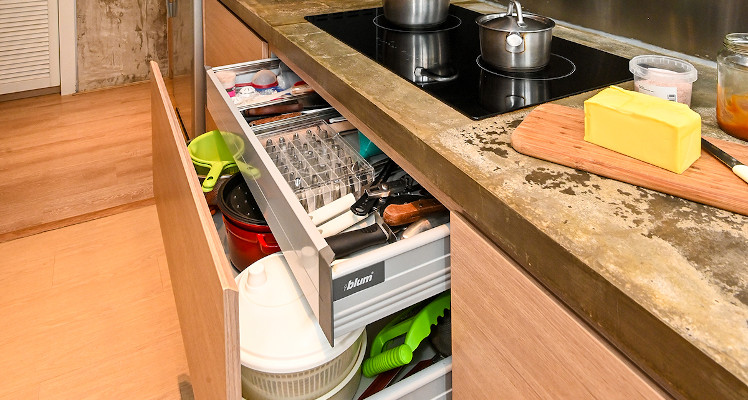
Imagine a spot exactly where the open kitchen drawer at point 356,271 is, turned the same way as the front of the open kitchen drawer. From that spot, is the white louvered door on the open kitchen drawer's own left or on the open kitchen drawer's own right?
on the open kitchen drawer's own right

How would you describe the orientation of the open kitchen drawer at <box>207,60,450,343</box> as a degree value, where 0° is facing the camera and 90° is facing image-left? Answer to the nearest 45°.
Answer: approximately 45°
